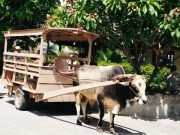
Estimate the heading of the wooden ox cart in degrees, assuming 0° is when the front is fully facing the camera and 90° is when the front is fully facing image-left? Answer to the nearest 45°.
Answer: approximately 315°

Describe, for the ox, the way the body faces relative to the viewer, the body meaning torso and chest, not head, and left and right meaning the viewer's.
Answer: facing the viewer and to the right of the viewer

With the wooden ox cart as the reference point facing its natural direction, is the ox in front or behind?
in front

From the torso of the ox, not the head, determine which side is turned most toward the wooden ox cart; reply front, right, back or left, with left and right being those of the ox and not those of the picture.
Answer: back

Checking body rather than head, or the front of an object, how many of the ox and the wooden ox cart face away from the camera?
0
